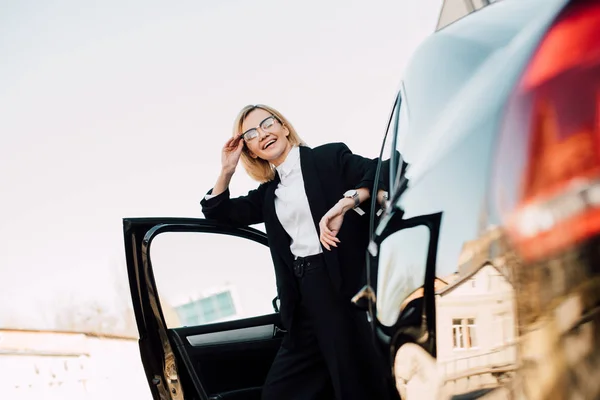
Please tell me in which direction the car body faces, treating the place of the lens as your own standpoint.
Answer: facing away from the viewer and to the left of the viewer

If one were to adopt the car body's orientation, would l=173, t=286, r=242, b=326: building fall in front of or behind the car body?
in front

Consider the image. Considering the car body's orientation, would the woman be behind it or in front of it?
in front
